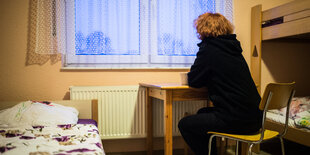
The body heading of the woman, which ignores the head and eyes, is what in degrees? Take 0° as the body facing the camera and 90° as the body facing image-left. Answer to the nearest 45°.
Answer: approximately 135°

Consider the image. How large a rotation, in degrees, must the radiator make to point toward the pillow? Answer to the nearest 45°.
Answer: approximately 45° to its right

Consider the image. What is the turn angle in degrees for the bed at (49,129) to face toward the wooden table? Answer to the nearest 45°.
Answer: approximately 90° to its left

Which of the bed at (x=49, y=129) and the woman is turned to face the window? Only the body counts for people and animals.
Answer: the woman

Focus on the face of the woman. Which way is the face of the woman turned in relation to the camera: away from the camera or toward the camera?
away from the camera

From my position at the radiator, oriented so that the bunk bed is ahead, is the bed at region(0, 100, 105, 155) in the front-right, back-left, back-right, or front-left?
back-right

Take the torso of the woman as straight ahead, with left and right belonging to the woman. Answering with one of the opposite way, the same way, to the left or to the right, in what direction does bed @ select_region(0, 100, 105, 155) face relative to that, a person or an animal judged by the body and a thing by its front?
the opposite way

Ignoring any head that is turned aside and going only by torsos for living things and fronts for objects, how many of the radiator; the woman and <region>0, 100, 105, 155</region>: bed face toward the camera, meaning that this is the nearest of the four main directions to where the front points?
2

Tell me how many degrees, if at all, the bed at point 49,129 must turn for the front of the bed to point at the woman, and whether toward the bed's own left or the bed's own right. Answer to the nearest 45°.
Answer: approximately 90° to the bed's own left

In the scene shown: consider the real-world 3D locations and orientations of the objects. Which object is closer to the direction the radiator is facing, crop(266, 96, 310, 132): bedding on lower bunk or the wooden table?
the wooden table
